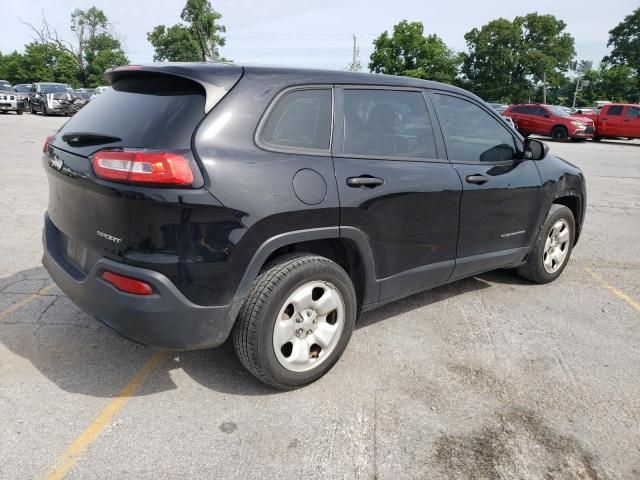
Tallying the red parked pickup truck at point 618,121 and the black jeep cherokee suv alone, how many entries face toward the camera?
0

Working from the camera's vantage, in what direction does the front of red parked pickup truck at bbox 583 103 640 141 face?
facing to the right of the viewer

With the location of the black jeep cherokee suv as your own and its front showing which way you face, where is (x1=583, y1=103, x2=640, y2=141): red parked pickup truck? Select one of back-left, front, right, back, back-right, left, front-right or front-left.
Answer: front

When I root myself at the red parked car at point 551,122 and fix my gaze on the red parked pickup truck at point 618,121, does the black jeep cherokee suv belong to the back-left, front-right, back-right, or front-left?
back-right

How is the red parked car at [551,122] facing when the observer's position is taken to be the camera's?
facing the viewer and to the right of the viewer

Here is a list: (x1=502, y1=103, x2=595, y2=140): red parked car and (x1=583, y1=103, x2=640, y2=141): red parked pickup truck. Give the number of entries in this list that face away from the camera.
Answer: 0

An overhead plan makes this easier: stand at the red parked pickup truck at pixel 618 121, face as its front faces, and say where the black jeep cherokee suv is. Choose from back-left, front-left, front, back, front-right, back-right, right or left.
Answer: right

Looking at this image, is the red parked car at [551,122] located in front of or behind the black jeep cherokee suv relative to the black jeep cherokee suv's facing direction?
in front

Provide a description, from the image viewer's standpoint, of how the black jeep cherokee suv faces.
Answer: facing away from the viewer and to the right of the viewer

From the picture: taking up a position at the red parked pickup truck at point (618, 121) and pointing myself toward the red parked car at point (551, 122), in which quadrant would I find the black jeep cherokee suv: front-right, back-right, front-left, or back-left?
front-left
